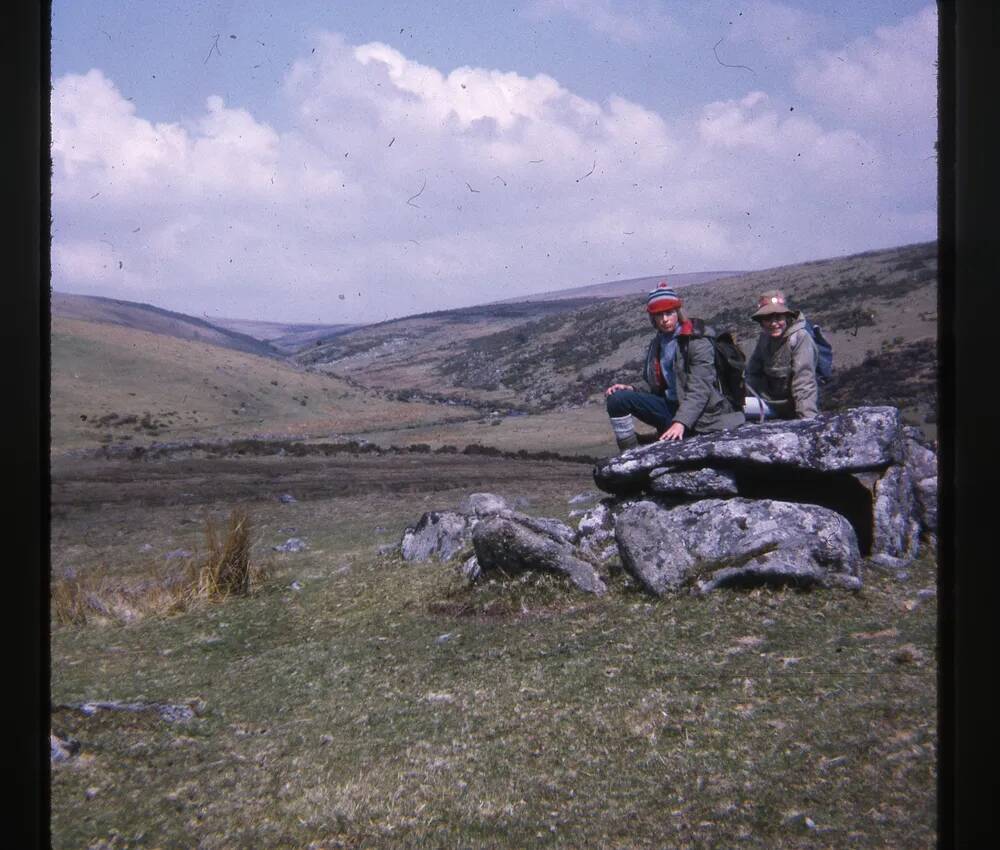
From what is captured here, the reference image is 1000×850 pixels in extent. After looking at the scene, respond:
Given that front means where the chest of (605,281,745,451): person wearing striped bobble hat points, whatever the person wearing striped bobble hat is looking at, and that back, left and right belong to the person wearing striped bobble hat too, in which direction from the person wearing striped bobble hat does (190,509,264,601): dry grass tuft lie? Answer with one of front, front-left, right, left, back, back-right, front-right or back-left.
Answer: front-right

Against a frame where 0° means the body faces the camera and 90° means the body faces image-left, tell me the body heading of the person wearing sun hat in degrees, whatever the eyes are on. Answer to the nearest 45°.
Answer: approximately 45°

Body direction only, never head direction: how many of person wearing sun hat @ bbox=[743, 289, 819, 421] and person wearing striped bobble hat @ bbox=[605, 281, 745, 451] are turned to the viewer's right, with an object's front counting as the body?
0

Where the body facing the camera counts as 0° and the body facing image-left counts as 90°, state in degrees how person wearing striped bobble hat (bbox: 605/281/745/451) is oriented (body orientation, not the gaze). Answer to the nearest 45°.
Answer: approximately 45°
